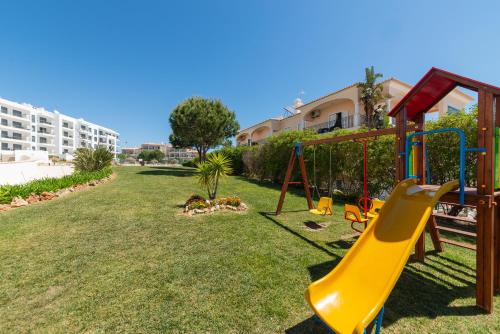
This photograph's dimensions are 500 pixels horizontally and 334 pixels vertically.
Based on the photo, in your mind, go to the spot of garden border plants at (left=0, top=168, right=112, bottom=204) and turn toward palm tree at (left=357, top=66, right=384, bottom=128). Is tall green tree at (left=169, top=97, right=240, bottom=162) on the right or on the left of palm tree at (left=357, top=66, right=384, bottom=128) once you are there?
left

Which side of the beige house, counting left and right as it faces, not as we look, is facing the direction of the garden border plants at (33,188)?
front

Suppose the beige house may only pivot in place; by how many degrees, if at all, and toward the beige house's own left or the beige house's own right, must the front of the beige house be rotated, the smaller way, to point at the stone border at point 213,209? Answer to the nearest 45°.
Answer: approximately 45° to the beige house's own left

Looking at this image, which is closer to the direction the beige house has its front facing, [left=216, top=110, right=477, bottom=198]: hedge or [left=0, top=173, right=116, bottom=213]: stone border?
the stone border

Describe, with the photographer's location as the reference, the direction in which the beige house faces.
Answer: facing the viewer and to the left of the viewer

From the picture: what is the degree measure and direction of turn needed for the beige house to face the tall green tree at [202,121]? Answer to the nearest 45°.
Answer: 0° — it already faces it

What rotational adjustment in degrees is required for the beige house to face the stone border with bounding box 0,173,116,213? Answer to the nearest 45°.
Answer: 0° — it already faces it

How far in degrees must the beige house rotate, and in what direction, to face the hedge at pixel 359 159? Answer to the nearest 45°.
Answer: approximately 45° to its left

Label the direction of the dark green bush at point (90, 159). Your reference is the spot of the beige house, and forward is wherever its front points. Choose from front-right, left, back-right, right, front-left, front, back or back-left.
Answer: front

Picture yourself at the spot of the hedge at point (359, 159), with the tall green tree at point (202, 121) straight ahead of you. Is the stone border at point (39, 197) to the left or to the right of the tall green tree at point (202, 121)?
left

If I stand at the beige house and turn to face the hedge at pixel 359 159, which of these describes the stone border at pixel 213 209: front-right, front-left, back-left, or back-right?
front-right

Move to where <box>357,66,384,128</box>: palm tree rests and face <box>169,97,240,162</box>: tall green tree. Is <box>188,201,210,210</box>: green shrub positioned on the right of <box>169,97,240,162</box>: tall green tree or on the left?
left

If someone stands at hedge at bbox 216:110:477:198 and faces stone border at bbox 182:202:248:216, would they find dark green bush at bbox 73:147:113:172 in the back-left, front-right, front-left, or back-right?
front-right

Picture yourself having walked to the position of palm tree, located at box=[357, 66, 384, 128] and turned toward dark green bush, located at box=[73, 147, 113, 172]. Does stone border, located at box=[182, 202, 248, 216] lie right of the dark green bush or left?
left

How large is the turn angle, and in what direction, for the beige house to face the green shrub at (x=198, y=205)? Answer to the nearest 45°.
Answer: approximately 45° to its left

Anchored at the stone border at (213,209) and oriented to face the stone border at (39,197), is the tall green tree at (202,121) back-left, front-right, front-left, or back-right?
front-right
